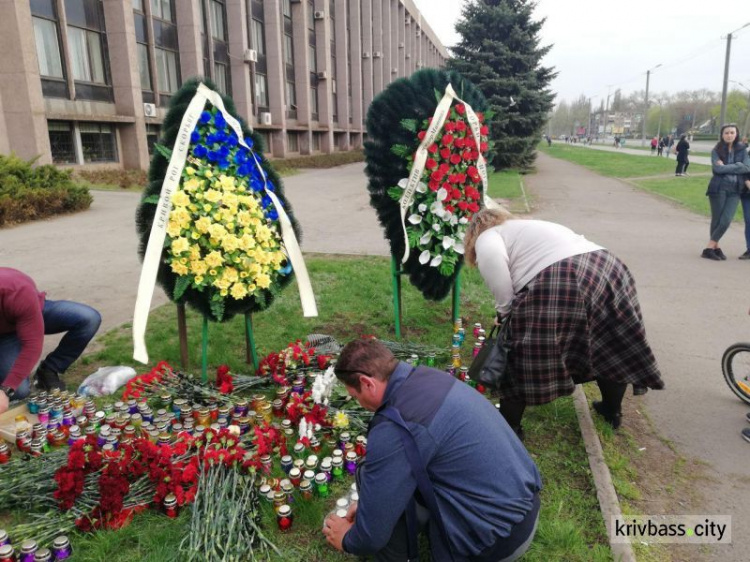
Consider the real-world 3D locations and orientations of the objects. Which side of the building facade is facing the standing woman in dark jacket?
front

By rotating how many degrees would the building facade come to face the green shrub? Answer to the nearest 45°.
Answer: approximately 45° to its right

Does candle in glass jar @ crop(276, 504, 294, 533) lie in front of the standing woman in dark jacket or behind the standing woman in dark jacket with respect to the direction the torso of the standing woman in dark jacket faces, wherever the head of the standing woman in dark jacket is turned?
in front

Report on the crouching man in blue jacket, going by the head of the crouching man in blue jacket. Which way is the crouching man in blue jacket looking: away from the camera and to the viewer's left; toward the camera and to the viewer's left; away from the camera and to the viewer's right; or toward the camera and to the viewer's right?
away from the camera and to the viewer's left

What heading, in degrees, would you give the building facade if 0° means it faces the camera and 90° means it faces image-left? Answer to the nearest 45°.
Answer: approximately 315°

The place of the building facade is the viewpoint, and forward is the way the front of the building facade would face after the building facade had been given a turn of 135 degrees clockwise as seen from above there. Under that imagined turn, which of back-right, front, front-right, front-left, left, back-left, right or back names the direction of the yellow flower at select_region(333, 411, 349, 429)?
left

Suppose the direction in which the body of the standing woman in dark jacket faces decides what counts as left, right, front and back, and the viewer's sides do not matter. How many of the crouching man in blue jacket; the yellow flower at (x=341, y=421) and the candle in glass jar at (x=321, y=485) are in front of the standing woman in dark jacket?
3

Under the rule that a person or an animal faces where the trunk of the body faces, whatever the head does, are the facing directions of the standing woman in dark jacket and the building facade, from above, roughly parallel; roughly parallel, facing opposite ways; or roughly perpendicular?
roughly perpendicular

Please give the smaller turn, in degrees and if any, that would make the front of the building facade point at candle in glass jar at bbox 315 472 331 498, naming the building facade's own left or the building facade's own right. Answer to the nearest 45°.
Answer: approximately 45° to the building facade's own right

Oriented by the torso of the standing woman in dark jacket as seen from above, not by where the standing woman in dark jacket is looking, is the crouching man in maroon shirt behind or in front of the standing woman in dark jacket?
in front

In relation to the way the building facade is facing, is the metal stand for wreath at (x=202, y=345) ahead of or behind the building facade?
ahead

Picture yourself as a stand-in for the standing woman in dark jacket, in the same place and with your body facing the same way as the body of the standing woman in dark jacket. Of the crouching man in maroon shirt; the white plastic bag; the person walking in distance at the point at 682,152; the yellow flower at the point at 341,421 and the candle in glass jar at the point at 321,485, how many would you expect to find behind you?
1

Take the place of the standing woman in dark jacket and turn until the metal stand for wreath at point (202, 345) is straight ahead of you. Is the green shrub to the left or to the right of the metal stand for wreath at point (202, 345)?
right

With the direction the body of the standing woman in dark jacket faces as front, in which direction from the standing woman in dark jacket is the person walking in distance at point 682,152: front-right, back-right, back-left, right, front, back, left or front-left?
back

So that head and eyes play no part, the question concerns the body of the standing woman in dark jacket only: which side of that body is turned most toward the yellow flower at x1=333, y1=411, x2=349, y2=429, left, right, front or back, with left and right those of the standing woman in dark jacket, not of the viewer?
front

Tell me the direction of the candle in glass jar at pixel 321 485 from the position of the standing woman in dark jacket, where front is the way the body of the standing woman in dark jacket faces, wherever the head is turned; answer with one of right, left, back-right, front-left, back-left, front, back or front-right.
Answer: front

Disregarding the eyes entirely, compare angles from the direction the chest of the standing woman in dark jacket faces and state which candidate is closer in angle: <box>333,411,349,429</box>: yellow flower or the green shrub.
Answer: the yellow flower

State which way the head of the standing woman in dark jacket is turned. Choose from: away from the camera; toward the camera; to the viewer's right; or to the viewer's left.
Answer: toward the camera

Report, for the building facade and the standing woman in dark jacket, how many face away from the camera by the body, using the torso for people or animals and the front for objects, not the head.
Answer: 0

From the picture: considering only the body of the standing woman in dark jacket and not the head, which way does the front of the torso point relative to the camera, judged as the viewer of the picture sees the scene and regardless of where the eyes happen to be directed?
toward the camera
